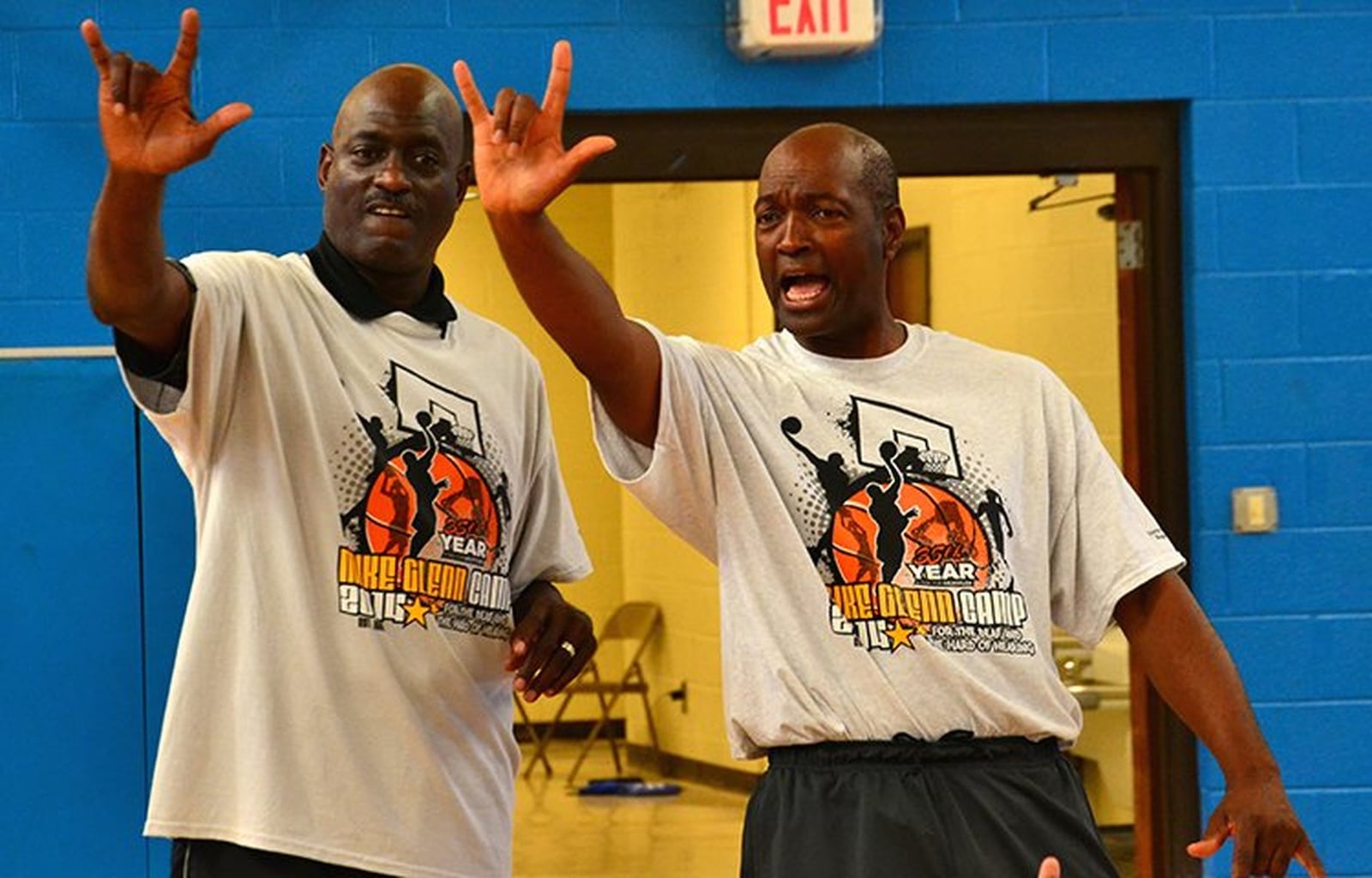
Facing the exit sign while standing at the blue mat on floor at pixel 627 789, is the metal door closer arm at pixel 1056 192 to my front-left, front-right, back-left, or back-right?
front-left

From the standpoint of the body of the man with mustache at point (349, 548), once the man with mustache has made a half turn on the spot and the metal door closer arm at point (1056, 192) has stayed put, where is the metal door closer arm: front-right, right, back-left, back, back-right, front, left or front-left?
right

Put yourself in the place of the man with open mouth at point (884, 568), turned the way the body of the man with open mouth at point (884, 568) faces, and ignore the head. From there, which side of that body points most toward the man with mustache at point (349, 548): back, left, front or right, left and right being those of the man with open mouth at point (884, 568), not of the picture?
right

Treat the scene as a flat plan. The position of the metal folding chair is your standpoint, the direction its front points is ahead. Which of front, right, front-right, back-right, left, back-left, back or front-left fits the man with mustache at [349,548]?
front-left

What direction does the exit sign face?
toward the camera

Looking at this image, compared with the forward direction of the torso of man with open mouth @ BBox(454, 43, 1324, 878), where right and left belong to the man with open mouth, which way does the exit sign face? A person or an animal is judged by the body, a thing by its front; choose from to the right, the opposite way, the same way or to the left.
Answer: the same way

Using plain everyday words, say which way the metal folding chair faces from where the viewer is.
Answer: facing the viewer and to the left of the viewer

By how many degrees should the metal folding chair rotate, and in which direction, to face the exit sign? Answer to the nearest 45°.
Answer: approximately 45° to its left

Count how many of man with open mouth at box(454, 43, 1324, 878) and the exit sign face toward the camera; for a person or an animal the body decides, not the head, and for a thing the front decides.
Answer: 2

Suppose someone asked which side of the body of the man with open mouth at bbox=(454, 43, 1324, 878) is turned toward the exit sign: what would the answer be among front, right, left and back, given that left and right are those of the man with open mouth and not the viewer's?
back

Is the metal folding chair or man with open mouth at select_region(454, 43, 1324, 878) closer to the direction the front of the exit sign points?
the man with open mouth

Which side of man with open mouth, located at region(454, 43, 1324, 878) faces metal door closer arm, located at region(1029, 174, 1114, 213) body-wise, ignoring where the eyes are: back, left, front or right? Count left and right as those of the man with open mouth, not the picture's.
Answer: back

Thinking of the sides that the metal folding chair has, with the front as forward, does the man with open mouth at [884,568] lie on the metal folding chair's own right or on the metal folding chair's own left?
on the metal folding chair's own left

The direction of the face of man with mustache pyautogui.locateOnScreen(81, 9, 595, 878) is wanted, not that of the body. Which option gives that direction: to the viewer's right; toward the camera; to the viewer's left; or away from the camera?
toward the camera

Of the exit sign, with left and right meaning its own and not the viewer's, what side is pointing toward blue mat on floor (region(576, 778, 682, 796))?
back

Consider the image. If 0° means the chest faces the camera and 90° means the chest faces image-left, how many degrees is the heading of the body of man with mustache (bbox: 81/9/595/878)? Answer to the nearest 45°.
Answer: approximately 315°

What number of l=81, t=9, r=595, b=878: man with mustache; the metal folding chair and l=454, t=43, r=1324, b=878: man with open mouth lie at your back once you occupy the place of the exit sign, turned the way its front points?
1
